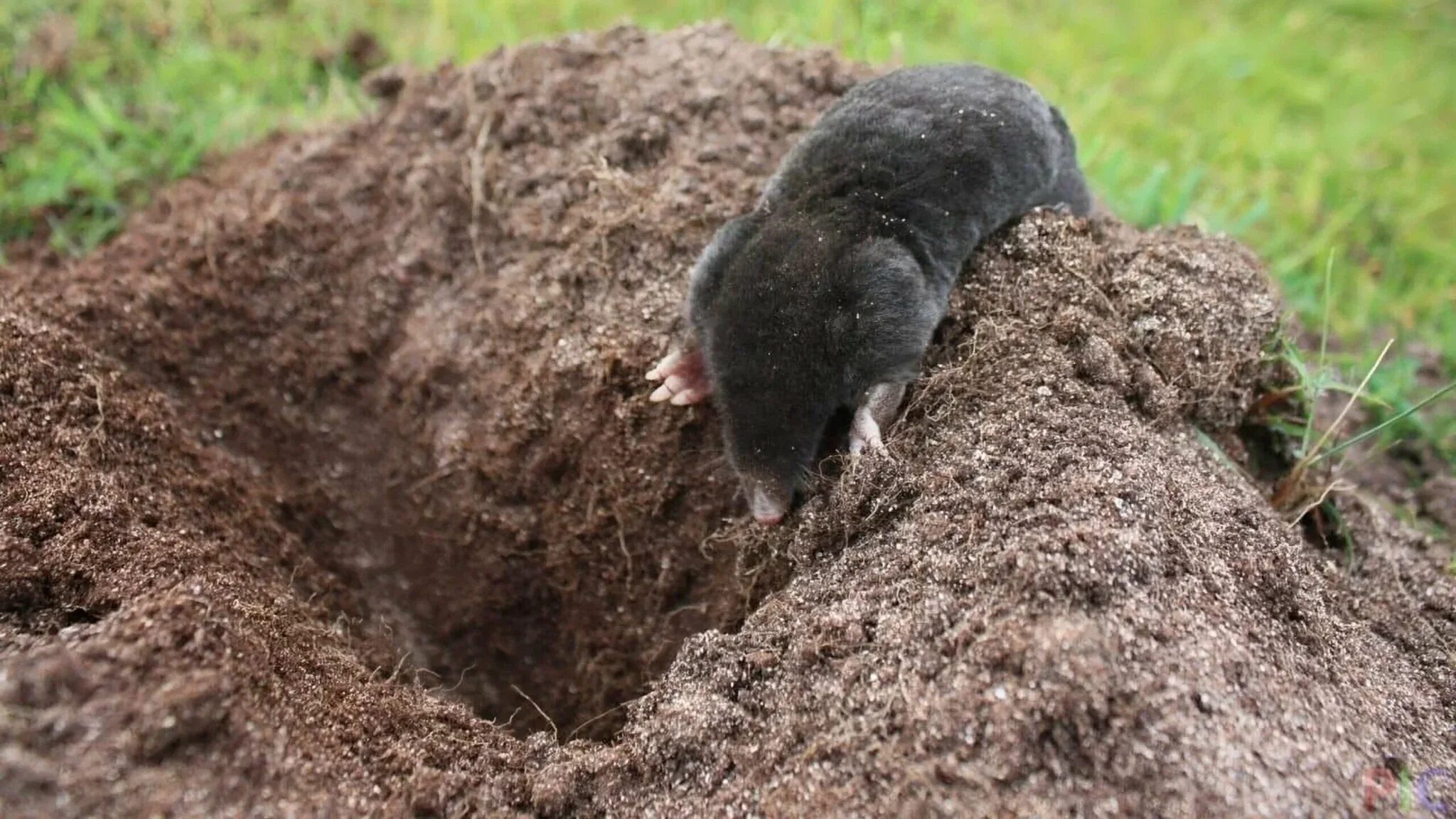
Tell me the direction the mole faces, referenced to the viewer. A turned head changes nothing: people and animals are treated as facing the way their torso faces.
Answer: facing the viewer and to the left of the viewer
